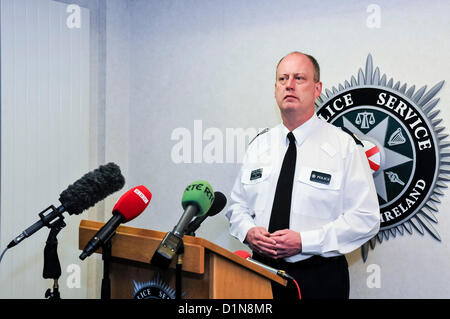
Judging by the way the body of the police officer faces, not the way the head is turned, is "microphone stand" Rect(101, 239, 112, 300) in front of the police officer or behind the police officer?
in front

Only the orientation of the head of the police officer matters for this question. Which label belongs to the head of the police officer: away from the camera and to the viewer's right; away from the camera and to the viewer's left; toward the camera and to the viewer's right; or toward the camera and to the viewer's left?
toward the camera and to the viewer's left

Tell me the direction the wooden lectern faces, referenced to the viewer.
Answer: facing the viewer and to the left of the viewer

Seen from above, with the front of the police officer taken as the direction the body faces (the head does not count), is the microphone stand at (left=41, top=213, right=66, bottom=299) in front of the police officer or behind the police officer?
in front

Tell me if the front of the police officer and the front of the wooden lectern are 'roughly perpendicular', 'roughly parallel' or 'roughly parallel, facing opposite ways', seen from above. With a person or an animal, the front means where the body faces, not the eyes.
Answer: roughly parallel

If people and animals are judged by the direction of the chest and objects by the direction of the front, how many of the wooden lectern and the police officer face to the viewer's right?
0
